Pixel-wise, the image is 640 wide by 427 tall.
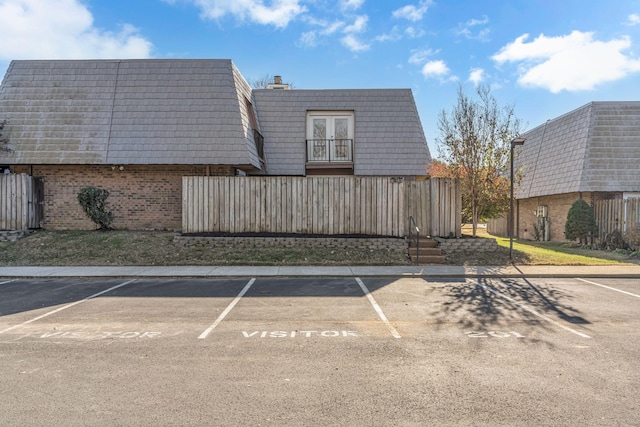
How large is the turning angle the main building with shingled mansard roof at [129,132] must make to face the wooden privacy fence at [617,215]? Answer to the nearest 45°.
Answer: approximately 90° to its left

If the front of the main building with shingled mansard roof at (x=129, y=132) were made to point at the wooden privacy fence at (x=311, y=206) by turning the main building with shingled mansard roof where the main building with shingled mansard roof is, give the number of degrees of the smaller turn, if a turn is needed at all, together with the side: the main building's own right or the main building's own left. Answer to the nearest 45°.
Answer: approximately 45° to the main building's own left

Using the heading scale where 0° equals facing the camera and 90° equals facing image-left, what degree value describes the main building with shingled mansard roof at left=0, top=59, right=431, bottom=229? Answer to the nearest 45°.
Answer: approximately 0°

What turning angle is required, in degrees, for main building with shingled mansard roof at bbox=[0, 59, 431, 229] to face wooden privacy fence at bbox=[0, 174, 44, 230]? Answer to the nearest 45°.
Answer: approximately 90° to its right

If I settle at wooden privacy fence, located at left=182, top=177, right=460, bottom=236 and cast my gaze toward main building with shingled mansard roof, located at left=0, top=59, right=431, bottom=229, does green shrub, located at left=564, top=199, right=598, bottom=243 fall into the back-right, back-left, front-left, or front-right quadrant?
back-right

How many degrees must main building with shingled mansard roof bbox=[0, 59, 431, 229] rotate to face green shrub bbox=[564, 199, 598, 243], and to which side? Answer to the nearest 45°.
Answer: approximately 90° to its left

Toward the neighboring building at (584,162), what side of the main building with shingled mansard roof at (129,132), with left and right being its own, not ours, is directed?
left

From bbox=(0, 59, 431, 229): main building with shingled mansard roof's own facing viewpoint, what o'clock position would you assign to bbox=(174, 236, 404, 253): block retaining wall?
The block retaining wall is roughly at 10 o'clock from the main building with shingled mansard roof.

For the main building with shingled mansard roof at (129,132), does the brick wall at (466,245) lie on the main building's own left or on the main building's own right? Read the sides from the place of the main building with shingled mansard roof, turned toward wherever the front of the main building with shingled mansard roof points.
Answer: on the main building's own left
